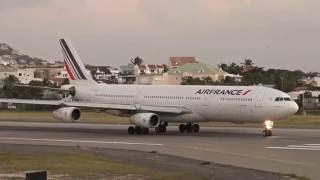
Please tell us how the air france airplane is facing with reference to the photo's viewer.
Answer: facing the viewer and to the right of the viewer
